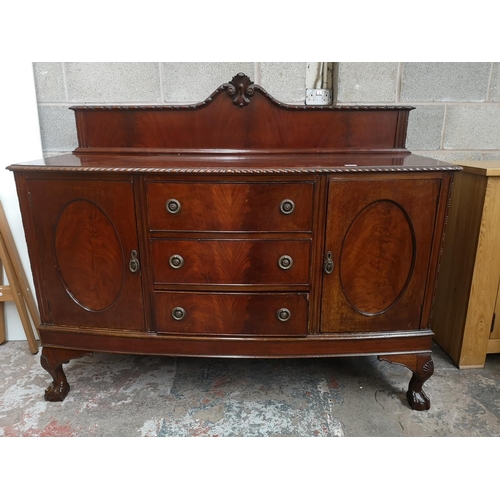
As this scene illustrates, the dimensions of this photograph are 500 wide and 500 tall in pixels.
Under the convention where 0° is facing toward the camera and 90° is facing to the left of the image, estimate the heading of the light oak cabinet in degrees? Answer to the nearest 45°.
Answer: approximately 315°

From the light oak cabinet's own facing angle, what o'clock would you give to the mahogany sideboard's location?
The mahogany sideboard is roughly at 3 o'clock from the light oak cabinet.

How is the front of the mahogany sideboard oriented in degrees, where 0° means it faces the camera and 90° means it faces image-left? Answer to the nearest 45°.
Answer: approximately 0°

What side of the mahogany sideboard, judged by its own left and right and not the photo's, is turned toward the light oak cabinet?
left
